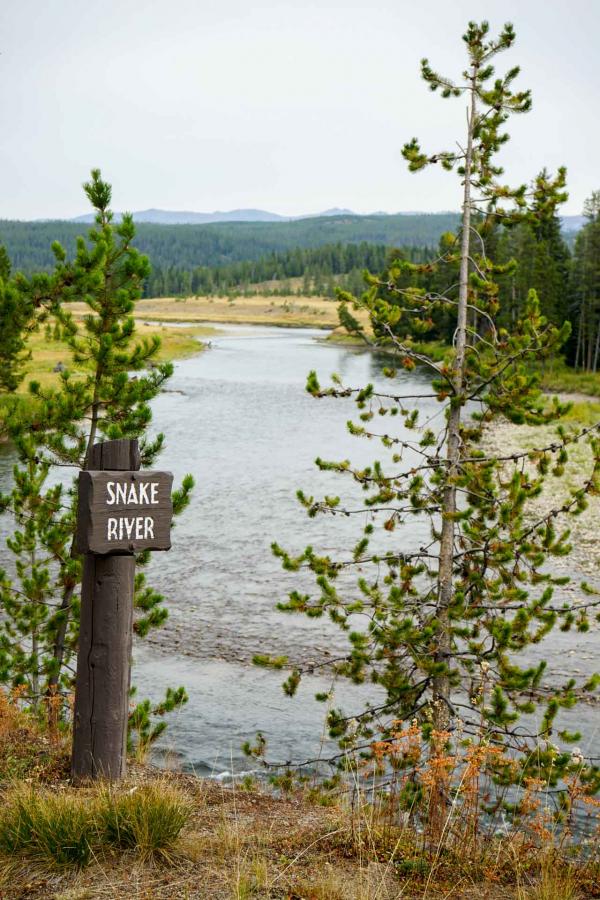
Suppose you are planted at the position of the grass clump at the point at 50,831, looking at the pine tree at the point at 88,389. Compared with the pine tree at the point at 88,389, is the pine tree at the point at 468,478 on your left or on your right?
right

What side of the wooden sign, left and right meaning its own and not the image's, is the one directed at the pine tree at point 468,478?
left

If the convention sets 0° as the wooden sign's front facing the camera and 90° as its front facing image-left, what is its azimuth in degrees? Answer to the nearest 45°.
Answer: approximately 315°

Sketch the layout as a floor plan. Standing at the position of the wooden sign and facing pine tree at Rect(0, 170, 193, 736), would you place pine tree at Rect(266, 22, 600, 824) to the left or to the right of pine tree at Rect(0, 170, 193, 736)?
right

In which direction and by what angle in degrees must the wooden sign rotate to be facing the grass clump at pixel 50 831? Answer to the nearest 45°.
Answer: approximately 45° to its right

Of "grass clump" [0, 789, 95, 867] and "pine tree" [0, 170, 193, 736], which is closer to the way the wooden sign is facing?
the grass clump

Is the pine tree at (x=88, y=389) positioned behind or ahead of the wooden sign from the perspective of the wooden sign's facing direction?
behind
